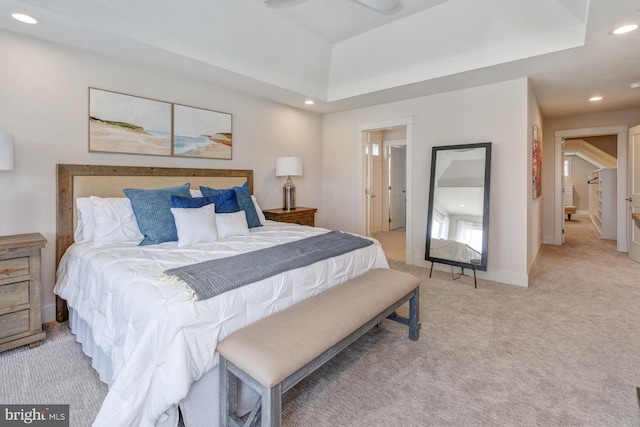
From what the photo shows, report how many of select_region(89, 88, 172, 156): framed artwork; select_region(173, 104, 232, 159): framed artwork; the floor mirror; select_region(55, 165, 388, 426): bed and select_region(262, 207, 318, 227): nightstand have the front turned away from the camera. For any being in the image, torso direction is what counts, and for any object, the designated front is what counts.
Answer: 0

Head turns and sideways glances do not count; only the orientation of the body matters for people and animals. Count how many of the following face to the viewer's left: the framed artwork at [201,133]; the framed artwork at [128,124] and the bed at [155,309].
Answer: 0

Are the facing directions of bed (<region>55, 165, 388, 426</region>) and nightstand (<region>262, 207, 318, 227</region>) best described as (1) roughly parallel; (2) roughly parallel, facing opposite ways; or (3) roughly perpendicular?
roughly parallel

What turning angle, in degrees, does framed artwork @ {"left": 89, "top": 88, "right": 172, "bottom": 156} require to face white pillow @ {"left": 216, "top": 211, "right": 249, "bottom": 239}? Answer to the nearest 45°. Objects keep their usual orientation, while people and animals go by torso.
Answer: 0° — it already faces it

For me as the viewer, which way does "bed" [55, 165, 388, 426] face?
facing the viewer and to the right of the viewer

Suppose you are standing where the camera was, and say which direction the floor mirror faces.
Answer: facing the viewer and to the left of the viewer

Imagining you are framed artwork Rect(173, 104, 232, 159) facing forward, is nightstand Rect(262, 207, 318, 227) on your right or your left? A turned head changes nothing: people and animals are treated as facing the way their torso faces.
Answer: on your left

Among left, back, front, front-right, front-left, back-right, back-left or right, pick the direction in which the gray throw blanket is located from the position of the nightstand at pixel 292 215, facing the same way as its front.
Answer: front-right

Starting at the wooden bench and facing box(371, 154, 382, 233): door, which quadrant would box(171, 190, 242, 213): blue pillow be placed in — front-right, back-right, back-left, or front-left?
front-left
